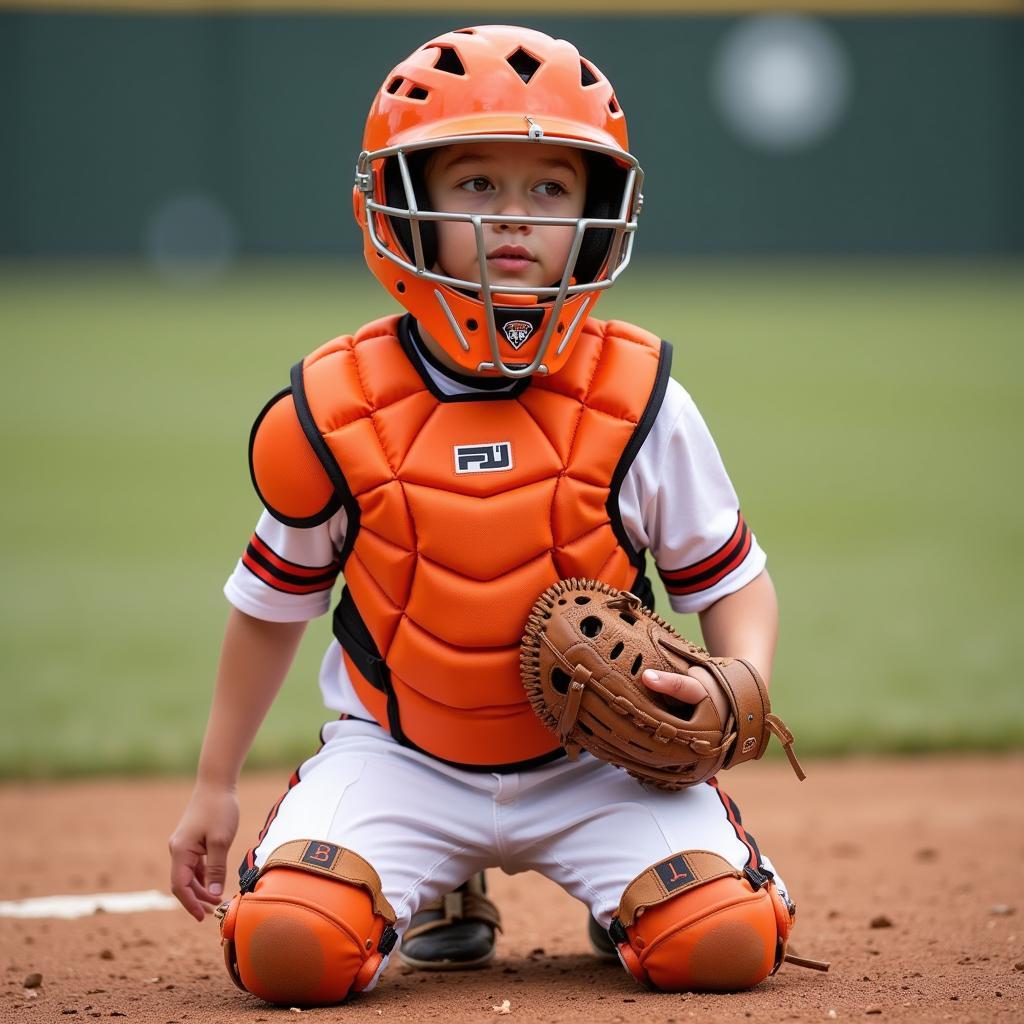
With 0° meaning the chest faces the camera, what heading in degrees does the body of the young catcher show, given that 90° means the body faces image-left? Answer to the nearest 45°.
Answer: approximately 0°
